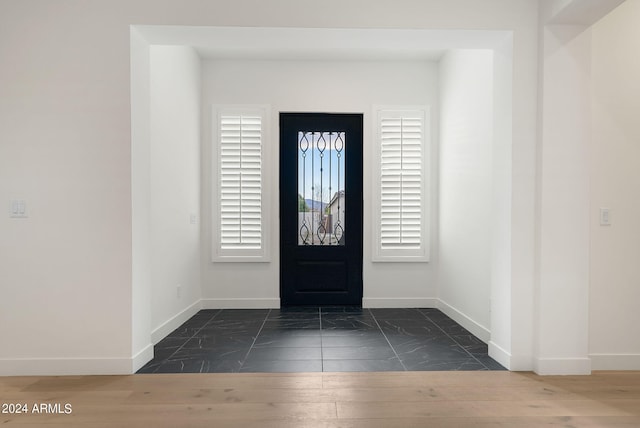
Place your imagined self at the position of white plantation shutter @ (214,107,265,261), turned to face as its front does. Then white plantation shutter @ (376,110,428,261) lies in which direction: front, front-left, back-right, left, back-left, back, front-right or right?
left

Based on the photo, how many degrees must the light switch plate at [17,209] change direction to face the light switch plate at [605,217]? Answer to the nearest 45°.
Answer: approximately 45° to its left

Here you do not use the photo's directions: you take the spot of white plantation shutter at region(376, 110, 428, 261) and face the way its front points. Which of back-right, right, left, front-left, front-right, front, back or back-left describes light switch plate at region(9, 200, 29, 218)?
front-right

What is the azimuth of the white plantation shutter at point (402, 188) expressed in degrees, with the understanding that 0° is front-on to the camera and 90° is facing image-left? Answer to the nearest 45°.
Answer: approximately 0°

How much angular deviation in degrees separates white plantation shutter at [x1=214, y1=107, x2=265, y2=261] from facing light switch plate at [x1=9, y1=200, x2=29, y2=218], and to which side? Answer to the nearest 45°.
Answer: approximately 45° to its right

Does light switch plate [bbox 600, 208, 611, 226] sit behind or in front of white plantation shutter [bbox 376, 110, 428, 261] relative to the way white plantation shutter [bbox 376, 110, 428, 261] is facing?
in front

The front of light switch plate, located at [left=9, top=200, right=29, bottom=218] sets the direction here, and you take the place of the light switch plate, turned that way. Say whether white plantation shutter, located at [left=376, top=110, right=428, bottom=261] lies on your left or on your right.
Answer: on your left

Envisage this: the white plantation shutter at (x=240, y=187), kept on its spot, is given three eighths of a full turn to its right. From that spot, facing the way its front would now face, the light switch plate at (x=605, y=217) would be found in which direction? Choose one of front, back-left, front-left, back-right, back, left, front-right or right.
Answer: back

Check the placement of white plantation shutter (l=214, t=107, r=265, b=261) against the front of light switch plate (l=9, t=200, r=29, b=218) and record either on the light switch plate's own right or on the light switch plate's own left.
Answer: on the light switch plate's own left

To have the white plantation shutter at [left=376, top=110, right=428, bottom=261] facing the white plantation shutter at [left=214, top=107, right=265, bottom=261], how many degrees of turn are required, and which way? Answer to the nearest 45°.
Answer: approximately 90° to its right
